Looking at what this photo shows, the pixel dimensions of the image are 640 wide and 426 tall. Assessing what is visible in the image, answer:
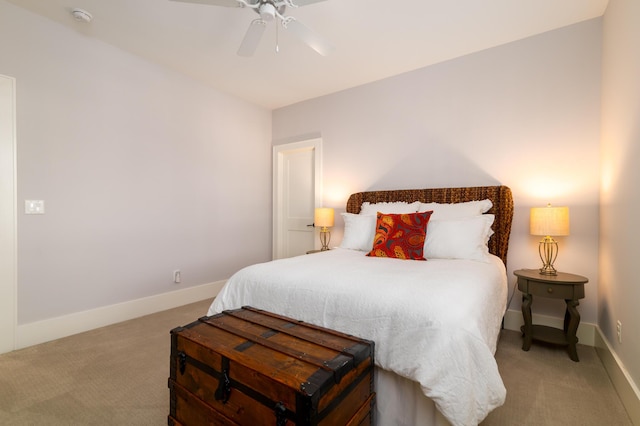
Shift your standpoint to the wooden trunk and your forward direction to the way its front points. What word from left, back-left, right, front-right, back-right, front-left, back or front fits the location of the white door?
back-right

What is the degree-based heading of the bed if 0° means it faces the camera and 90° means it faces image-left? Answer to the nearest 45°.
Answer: approximately 45°

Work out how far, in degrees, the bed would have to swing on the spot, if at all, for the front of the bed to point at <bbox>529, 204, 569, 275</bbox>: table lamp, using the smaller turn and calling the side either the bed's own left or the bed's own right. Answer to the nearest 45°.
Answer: approximately 180°

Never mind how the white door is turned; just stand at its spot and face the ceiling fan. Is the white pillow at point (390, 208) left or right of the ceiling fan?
left

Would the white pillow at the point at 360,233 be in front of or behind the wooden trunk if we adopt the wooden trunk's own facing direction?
behind

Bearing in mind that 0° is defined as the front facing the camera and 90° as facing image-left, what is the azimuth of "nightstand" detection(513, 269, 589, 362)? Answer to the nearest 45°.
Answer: approximately 45°

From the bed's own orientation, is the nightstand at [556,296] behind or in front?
behind
